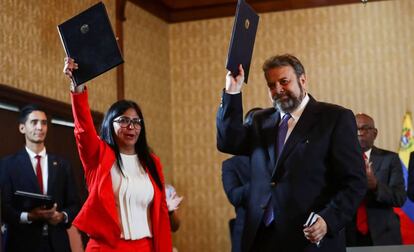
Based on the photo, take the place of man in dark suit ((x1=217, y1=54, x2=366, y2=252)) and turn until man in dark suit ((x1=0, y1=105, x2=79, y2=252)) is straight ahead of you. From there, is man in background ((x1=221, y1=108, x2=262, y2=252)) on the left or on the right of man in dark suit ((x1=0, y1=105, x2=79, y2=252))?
right

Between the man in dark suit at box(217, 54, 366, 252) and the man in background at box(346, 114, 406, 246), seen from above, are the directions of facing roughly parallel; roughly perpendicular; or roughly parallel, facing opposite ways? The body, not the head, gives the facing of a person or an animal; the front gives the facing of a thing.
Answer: roughly parallel

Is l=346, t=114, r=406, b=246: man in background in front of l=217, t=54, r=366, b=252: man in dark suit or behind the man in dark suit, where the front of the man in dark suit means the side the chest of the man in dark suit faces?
behind

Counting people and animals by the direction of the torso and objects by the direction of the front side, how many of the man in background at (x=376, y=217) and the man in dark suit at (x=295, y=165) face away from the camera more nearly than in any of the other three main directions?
0

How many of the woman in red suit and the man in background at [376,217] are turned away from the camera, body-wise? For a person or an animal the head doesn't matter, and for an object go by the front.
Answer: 0

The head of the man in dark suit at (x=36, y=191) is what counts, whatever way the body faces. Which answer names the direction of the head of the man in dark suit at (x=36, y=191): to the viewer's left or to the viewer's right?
to the viewer's right

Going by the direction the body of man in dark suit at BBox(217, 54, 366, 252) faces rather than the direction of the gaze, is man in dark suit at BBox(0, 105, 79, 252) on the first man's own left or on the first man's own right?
on the first man's own right

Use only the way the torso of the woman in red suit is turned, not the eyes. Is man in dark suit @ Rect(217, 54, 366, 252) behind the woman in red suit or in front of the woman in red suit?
in front

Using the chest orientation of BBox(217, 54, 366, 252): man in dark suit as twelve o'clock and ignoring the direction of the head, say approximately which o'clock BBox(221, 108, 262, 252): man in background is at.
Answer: The man in background is roughly at 4 o'clock from the man in dark suit.

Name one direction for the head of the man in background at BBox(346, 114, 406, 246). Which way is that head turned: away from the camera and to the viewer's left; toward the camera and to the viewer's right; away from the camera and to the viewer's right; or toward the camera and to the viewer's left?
toward the camera and to the viewer's left

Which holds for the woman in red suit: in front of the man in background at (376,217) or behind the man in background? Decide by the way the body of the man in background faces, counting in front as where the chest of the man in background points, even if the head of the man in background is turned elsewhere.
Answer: in front

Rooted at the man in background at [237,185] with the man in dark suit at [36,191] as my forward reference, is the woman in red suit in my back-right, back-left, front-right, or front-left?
front-left

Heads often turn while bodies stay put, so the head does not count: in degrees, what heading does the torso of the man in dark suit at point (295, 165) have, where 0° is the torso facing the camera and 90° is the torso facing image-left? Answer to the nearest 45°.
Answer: approximately 45°

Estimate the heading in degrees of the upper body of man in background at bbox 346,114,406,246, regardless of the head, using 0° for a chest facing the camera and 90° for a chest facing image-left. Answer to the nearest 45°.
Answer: approximately 45°
